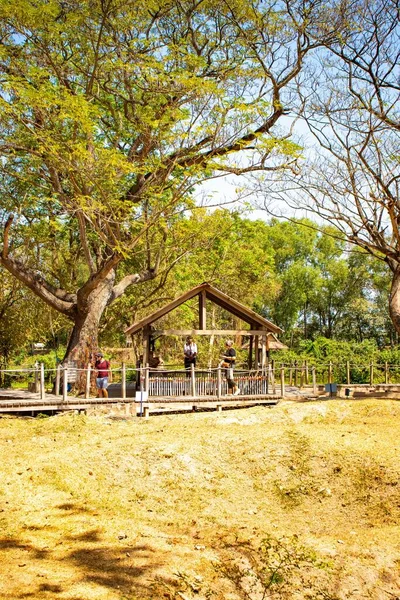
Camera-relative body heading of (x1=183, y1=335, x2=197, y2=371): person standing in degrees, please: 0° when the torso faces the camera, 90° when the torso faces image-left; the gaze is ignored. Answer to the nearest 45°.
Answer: approximately 0°

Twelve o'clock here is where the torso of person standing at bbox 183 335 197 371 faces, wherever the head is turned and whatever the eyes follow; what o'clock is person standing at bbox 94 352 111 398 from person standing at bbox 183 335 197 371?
person standing at bbox 94 352 111 398 is roughly at 2 o'clock from person standing at bbox 183 335 197 371.

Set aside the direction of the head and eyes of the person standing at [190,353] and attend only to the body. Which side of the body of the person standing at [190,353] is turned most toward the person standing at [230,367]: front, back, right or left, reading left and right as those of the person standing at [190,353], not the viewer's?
left
